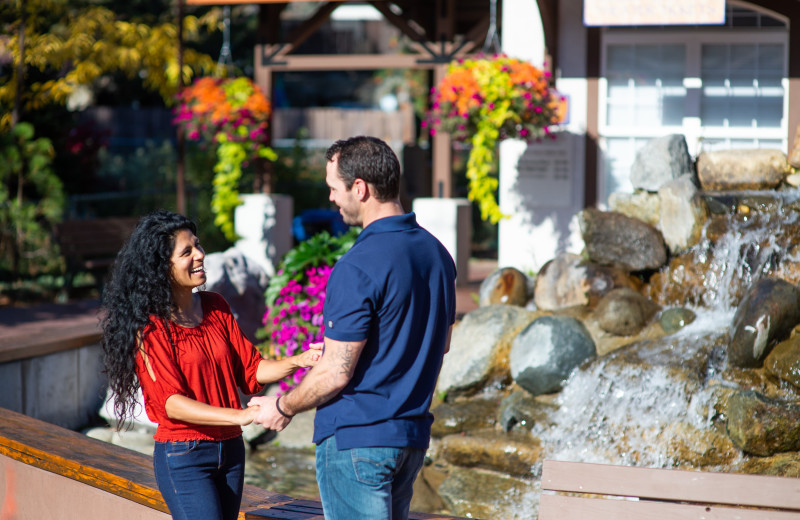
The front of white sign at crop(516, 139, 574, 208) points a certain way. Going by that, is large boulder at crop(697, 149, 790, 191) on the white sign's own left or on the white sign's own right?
on the white sign's own left

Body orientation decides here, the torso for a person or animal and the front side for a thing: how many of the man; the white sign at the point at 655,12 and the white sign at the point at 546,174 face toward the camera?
2

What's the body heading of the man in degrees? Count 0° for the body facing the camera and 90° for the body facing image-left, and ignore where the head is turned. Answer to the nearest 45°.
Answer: approximately 135°

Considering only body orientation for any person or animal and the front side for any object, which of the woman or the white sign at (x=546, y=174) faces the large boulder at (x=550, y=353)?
the white sign

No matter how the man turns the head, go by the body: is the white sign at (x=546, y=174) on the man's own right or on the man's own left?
on the man's own right

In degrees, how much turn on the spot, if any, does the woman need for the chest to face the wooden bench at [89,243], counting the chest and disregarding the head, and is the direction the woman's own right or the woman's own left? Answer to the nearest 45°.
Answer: approximately 135° to the woman's own left

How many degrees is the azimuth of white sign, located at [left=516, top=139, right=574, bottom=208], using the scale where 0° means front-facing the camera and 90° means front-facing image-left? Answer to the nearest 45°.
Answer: approximately 0°

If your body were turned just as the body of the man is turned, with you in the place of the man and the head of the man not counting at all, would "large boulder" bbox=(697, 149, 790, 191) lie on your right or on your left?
on your right

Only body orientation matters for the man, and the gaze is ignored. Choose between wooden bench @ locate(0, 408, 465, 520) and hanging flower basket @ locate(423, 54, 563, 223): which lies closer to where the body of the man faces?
the wooden bench

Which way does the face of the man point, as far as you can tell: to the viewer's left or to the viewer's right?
to the viewer's left

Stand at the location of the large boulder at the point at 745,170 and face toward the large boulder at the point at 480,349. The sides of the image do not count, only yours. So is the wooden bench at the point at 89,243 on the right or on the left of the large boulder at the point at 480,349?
right

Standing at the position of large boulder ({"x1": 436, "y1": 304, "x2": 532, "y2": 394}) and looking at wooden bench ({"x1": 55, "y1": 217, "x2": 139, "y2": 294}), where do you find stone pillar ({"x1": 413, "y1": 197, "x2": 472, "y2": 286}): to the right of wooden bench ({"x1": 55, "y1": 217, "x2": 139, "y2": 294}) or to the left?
right
